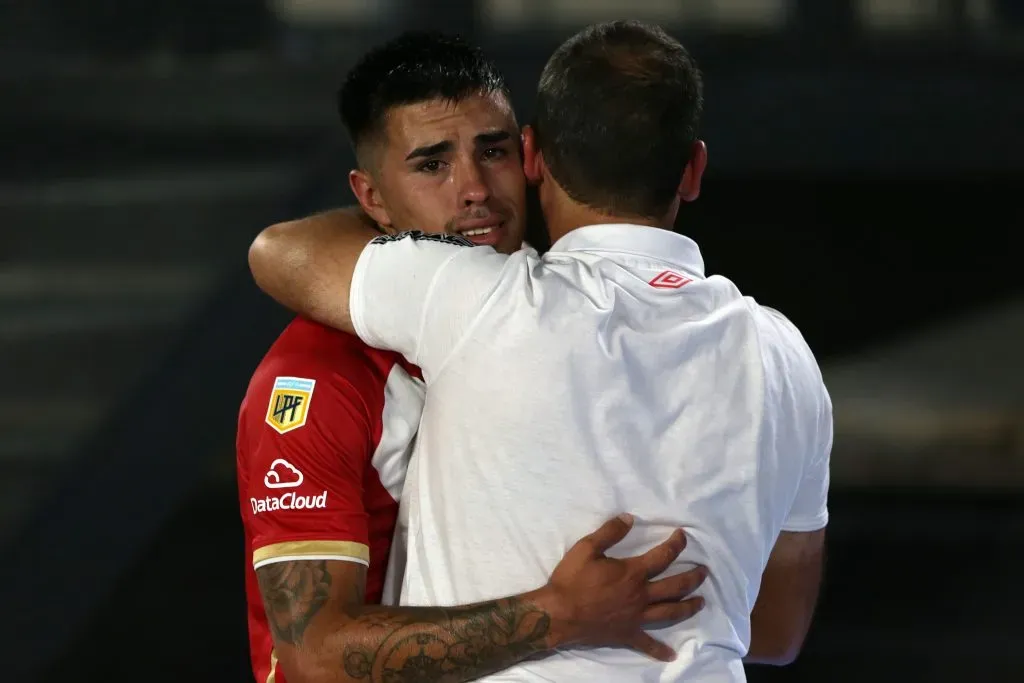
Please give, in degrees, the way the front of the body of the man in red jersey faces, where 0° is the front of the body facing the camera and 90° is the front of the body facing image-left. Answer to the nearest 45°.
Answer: approximately 315°

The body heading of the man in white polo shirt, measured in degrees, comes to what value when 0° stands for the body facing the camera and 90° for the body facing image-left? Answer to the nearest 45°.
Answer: approximately 180°
